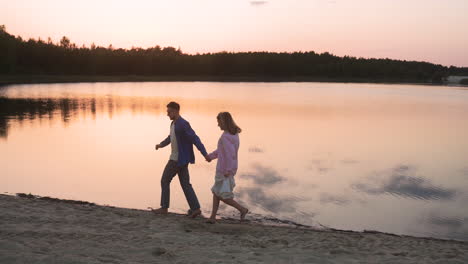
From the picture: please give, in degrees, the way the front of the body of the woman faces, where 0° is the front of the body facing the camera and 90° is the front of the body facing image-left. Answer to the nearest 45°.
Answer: approximately 90°

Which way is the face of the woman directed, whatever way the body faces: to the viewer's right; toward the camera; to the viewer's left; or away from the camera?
to the viewer's left

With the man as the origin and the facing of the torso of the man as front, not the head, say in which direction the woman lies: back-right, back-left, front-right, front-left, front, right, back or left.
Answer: back-left

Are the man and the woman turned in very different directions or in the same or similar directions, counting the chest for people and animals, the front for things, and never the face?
same or similar directions

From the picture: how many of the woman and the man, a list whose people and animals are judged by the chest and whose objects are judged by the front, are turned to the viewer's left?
2

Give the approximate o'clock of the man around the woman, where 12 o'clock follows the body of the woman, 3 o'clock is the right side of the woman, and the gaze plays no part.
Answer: The man is roughly at 1 o'clock from the woman.

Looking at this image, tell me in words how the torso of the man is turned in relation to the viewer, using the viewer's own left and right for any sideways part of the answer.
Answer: facing to the left of the viewer
